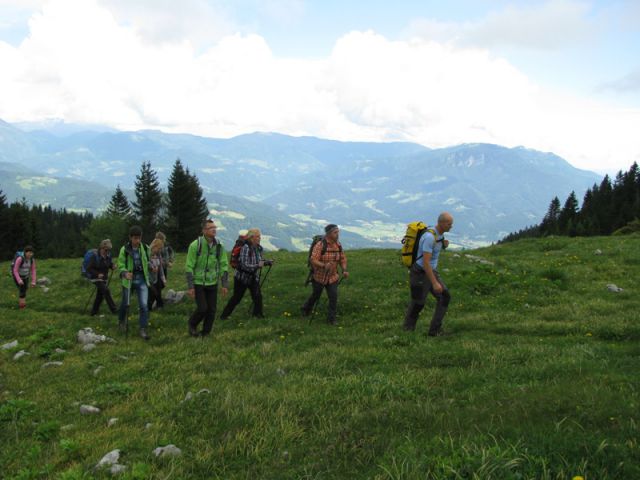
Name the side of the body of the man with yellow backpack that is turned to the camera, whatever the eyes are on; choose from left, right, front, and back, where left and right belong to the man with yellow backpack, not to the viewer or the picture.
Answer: right

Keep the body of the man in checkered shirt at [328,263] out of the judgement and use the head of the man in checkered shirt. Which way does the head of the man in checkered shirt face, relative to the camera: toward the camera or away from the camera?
toward the camera

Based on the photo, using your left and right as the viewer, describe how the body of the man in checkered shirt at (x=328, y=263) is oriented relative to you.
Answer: facing the viewer and to the right of the viewer

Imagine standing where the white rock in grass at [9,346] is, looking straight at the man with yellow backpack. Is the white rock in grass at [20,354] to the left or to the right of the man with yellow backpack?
right

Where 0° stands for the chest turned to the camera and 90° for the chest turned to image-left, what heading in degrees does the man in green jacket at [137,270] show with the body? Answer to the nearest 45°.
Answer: approximately 315°

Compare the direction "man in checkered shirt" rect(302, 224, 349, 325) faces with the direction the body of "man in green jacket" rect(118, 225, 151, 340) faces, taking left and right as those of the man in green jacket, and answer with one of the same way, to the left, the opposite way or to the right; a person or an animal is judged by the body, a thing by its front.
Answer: the same way

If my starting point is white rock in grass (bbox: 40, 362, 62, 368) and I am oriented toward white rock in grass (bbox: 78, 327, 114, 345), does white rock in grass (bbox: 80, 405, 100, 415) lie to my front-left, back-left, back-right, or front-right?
back-right

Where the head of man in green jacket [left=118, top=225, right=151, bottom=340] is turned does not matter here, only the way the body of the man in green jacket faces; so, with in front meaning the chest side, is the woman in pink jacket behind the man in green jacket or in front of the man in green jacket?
behind

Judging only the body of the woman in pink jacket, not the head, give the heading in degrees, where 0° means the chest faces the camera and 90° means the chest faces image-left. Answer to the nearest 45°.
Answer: approximately 315°

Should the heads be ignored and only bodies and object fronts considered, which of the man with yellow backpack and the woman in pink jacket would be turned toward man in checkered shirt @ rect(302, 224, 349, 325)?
the woman in pink jacket

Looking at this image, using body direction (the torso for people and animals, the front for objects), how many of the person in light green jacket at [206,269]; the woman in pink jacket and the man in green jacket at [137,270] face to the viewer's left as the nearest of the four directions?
0

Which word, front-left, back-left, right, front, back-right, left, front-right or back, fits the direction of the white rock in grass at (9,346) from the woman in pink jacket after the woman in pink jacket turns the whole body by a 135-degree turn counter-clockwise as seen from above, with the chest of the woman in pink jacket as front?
back

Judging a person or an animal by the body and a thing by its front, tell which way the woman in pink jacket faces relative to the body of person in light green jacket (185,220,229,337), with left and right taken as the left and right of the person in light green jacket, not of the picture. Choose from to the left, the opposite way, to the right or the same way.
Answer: the same way

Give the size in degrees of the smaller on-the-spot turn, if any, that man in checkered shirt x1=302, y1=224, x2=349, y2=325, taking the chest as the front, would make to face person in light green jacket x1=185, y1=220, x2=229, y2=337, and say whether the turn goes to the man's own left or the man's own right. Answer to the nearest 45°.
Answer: approximately 90° to the man's own right
